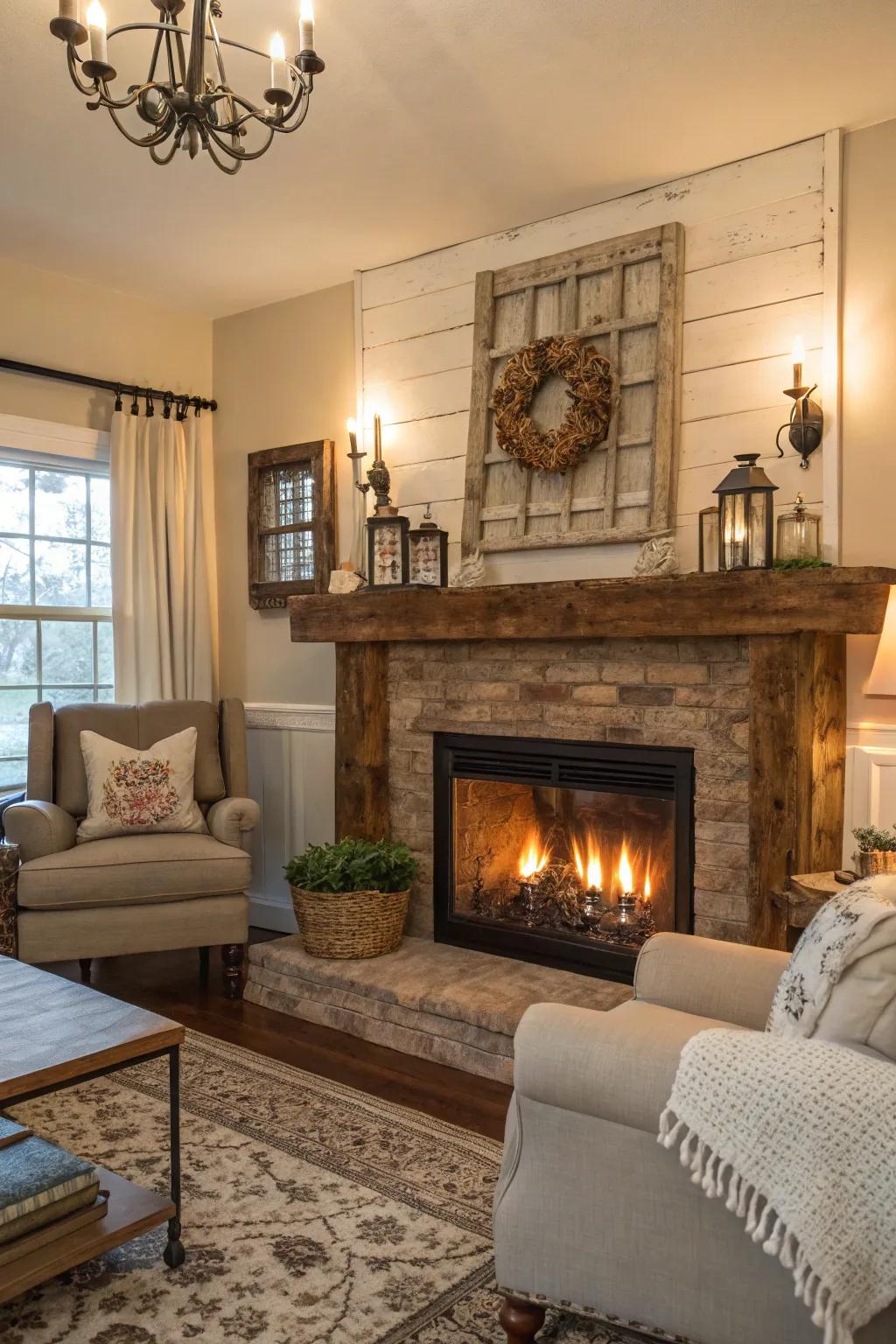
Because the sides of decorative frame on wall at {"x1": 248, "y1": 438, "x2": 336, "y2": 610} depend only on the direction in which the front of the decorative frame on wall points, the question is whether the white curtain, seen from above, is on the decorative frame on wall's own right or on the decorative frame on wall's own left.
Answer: on the decorative frame on wall's own right

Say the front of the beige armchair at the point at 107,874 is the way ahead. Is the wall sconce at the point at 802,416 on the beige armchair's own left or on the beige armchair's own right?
on the beige armchair's own left

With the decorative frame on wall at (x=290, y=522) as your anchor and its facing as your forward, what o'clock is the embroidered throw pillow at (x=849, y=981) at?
The embroidered throw pillow is roughly at 10 o'clock from the decorative frame on wall.

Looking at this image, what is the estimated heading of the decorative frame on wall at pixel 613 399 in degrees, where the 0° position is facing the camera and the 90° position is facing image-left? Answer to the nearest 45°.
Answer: approximately 45°

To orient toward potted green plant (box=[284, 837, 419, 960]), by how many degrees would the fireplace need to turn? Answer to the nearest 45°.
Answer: approximately 45° to its right

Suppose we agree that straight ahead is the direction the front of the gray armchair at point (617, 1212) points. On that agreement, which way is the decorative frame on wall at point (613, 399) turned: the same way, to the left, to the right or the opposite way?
to the left

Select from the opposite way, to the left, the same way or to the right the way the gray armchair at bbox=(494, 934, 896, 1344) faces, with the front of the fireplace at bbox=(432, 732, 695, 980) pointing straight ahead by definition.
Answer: to the right

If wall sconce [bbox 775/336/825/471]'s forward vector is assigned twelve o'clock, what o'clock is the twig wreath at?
The twig wreath is roughly at 2 o'clock from the wall sconce.
